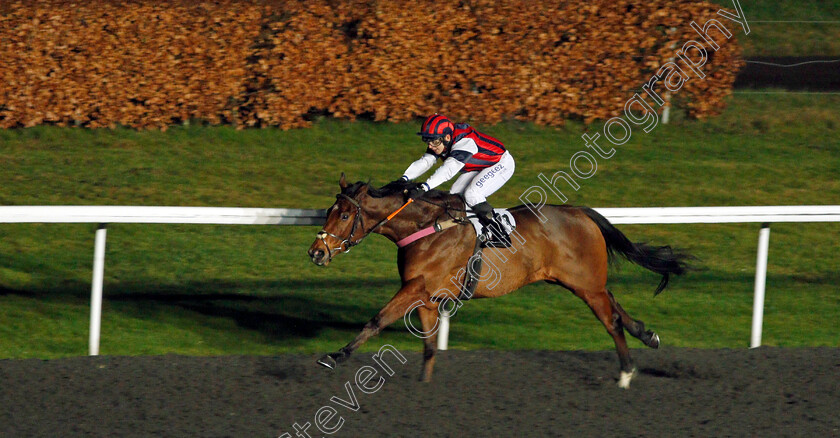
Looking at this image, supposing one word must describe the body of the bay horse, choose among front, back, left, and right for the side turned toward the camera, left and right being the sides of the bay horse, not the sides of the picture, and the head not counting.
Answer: left
